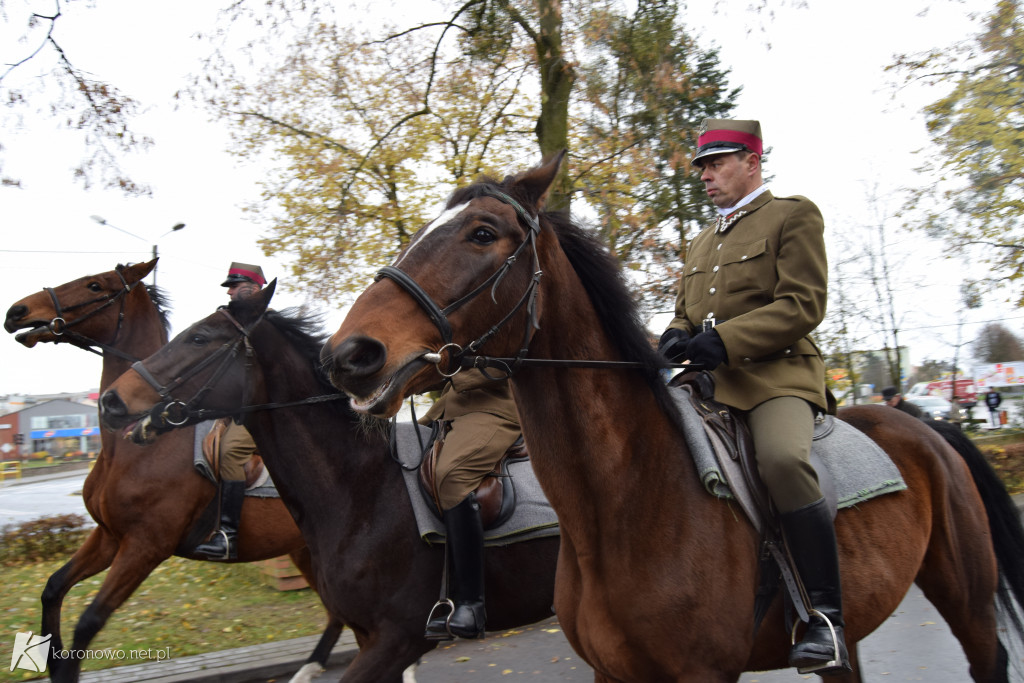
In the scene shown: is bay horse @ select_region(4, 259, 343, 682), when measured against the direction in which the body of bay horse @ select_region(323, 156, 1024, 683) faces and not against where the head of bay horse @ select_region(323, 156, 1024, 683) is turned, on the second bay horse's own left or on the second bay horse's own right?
on the second bay horse's own right

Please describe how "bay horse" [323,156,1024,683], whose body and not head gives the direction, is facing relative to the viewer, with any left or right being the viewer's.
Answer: facing the viewer and to the left of the viewer
